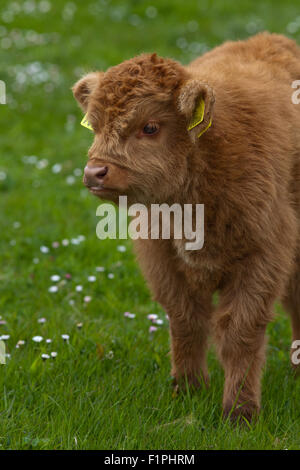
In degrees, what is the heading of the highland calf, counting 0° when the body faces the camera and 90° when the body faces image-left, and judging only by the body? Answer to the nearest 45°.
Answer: approximately 45°
